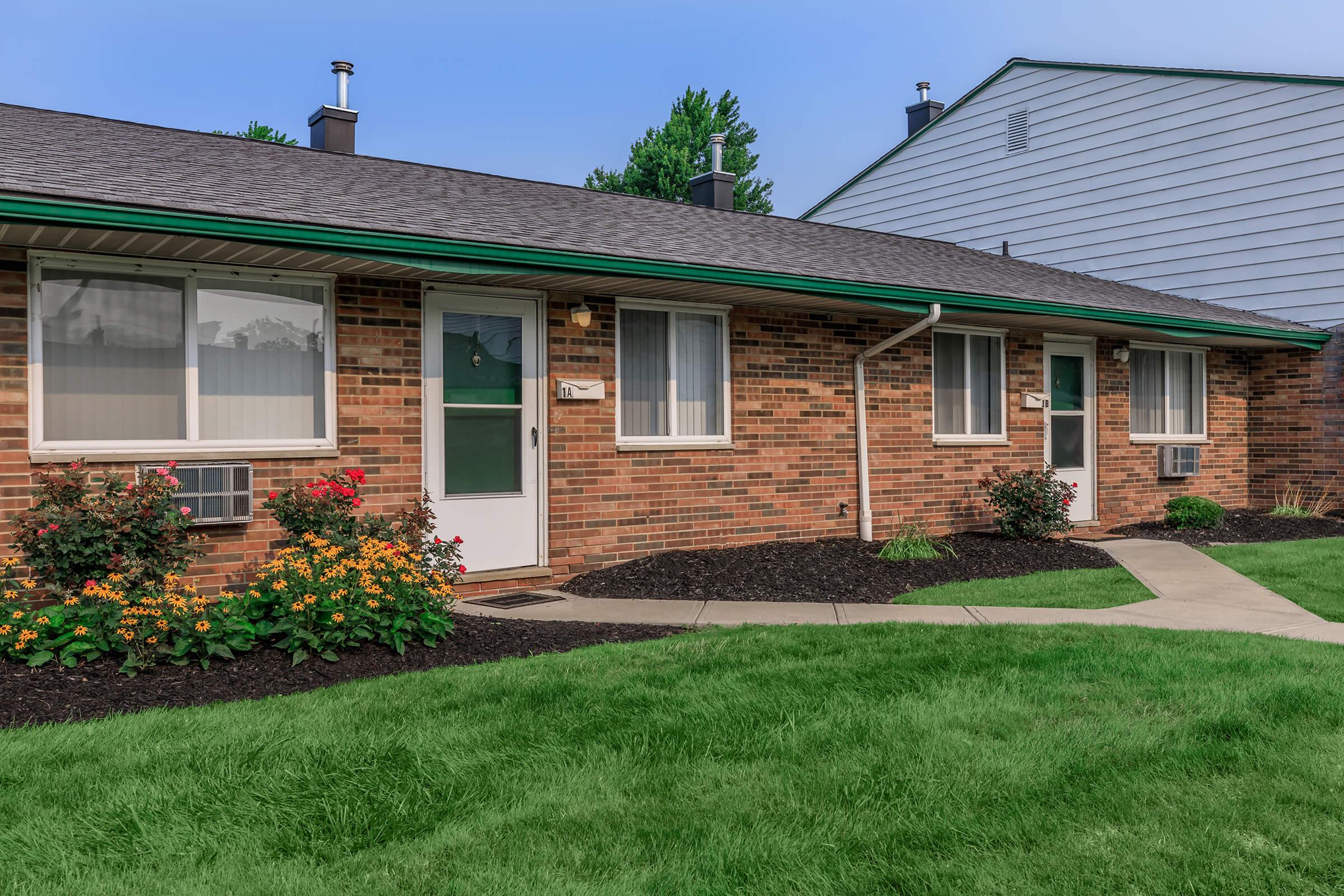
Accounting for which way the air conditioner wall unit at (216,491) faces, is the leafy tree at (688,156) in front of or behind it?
behind

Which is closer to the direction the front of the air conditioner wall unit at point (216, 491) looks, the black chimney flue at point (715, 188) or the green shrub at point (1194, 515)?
the green shrub

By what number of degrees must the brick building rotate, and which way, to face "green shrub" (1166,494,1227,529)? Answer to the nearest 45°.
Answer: approximately 90° to its left

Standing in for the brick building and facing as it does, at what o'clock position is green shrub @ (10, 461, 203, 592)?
The green shrub is roughly at 3 o'clock from the brick building.

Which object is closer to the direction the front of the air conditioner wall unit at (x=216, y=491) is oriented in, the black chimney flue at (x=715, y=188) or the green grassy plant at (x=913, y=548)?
the green grassy plant

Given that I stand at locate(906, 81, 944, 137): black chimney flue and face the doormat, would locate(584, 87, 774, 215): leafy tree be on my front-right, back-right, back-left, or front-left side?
back-right

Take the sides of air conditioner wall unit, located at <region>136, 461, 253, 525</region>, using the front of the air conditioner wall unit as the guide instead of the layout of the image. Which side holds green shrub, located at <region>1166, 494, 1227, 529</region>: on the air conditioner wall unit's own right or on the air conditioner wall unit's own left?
on the air conditioner wall unit's own left
